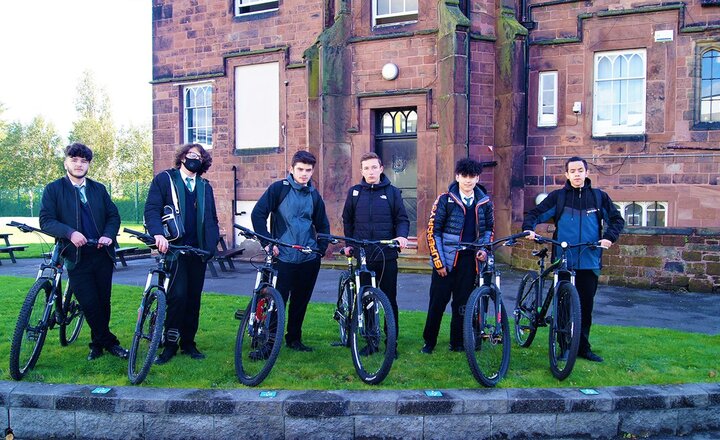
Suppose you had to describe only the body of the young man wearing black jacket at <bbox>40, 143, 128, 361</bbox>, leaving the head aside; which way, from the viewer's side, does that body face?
toward the camera

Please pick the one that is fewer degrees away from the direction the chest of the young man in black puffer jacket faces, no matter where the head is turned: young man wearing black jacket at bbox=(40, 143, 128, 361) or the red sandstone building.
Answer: the young man wearing black jacket

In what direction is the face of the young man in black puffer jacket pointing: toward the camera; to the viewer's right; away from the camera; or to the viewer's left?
toward the camera

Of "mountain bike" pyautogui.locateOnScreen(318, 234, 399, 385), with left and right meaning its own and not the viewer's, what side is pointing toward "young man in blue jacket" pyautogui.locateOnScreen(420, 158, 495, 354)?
left

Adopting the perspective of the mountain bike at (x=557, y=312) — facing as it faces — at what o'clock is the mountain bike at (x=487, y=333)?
the mountain bike at (x=487, y=333) is roughly at 3 o'clock from the mountain bike at (x=557, y=312).

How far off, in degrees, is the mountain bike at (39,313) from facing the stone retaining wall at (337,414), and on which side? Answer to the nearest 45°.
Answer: approximately 90° to its left

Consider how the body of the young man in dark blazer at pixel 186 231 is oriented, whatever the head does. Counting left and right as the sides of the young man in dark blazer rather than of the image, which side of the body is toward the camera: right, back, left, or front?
front

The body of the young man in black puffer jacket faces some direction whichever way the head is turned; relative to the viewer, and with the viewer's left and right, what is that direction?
facing the viewer

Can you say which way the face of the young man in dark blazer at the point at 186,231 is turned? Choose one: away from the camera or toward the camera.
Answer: toward the camera

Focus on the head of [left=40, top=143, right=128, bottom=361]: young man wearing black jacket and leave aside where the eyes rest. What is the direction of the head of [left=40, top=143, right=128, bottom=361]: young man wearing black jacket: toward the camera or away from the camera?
toward the camera

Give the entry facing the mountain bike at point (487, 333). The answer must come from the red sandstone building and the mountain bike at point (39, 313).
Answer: the red sandstone building

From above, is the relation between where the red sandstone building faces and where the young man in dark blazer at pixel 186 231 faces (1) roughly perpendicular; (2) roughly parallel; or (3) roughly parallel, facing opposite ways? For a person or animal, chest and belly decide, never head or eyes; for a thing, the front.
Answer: roughly parallel

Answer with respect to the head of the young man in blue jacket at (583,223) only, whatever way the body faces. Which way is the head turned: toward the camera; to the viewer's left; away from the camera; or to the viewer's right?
toward the camera

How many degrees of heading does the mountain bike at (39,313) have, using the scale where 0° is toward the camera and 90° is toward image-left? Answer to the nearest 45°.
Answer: approximately 45°

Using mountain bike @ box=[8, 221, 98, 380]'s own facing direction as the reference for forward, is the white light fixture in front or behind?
behind

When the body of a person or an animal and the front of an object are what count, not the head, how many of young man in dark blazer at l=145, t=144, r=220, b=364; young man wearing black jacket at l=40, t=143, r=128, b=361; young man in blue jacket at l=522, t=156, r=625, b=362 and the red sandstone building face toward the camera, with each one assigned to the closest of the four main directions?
4

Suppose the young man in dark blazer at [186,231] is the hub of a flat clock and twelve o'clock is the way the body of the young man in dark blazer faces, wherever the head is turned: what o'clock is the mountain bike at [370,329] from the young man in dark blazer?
The mountain bike is roughly at 10 o'clock from the young man in dark blazer.

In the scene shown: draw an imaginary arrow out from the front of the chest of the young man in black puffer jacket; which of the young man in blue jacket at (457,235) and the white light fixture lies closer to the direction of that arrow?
the young man in blue jacket

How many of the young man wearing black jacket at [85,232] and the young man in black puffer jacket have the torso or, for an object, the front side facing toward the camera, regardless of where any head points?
2

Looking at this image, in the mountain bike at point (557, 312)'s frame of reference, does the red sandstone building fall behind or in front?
behind
